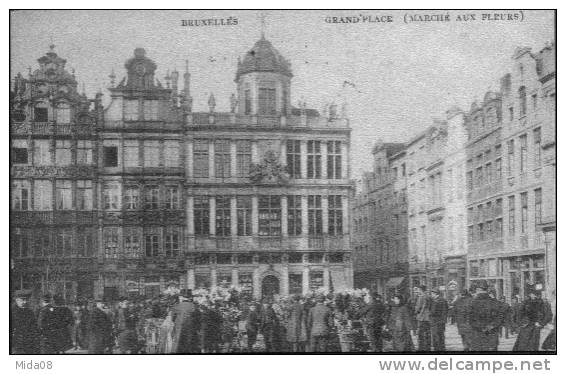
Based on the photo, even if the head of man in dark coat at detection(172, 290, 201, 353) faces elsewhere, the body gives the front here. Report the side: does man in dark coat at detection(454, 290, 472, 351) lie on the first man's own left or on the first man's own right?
on the first man's own right

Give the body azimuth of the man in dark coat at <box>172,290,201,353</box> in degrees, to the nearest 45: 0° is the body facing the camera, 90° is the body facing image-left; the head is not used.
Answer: approximately 180°

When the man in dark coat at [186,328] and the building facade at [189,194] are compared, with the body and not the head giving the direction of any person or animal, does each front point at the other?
yes

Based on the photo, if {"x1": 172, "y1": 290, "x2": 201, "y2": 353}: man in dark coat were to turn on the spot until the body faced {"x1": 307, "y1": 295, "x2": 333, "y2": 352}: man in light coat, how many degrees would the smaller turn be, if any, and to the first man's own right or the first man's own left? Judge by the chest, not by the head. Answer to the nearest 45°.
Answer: approximately 90° to the first man's own right

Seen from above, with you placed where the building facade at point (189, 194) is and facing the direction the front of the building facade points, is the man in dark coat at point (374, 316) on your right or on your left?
on your left

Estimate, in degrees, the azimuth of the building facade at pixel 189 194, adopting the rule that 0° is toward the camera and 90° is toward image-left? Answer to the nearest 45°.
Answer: approximately 0°

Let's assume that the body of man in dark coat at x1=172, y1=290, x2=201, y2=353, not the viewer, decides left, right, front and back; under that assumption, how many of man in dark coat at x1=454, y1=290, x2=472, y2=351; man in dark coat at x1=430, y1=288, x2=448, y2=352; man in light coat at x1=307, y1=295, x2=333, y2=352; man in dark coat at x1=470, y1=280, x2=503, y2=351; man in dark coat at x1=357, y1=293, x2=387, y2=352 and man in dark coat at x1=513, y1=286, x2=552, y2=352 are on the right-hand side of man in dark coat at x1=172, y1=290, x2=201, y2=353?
6

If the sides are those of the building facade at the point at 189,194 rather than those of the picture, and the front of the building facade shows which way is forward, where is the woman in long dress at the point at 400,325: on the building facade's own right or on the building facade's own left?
on the building facade's own left

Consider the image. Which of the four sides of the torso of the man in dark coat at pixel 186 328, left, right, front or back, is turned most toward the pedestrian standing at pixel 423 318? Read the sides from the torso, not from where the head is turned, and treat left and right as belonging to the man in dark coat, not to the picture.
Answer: right

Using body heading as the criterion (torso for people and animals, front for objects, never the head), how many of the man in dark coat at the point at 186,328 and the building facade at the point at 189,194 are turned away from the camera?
1

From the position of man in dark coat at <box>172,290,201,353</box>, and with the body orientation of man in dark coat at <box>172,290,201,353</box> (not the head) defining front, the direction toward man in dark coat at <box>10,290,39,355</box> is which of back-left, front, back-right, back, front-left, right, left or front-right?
left
